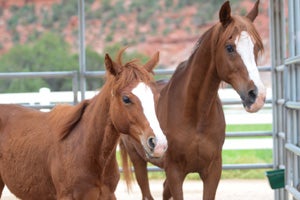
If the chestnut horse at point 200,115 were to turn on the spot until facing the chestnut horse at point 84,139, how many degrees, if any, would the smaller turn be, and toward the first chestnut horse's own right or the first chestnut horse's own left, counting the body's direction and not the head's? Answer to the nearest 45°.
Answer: approximately 90° to the first chestnut horse's own right

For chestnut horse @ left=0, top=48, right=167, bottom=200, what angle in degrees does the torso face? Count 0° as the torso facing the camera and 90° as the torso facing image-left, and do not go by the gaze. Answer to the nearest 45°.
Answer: approximately 315°

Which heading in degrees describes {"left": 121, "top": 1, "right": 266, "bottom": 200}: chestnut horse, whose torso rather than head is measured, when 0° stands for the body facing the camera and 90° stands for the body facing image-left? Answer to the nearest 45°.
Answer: approximately 315°

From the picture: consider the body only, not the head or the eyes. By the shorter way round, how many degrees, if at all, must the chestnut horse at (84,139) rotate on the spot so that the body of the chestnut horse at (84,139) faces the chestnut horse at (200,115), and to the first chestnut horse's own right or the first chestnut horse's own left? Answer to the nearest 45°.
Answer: approximately 90° to the first chestnut horse's own left
